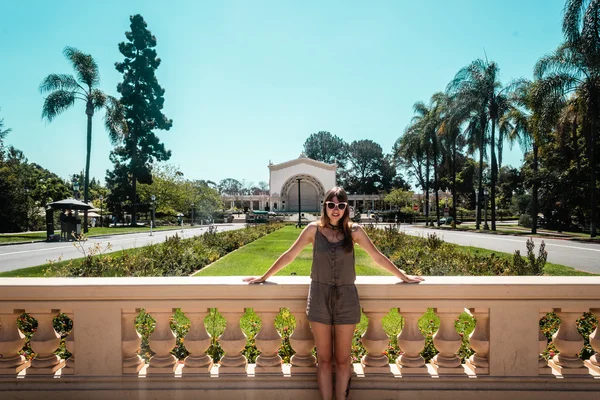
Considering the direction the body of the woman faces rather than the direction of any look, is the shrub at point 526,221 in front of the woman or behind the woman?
behind

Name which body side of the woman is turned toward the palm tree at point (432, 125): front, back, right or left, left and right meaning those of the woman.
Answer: back

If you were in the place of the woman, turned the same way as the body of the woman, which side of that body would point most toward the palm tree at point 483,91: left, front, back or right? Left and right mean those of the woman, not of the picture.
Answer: back

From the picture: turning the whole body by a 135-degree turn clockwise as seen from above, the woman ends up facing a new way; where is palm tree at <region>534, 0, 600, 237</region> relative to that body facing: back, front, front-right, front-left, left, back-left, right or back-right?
right

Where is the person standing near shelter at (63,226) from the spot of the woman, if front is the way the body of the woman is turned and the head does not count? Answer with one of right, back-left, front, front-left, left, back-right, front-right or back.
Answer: back-right

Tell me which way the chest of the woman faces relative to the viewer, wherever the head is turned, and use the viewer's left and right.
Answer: facing the viewer

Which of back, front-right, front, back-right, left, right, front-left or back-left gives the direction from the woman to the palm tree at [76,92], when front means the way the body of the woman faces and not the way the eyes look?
back-right

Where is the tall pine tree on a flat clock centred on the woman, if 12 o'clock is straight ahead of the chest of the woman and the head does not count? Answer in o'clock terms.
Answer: The tall pine tree is roughly at 5 o'clock from the woman.

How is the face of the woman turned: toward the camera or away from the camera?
toward the camera
